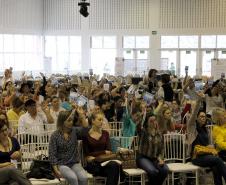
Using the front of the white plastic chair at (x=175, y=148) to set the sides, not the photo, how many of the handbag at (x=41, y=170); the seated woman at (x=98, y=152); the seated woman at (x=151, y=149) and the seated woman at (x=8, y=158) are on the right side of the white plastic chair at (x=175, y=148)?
4

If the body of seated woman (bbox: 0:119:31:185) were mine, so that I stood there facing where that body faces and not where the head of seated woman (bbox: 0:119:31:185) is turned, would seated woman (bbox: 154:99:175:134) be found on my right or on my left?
on my left

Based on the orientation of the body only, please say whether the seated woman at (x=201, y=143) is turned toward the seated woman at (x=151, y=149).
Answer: no

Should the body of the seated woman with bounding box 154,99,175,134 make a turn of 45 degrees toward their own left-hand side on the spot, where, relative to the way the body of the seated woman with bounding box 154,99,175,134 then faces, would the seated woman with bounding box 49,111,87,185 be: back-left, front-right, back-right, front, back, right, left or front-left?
back-right

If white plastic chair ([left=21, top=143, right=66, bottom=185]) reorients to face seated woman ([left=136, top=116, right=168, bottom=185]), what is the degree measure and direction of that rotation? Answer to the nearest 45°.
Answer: approximately 45° to its left

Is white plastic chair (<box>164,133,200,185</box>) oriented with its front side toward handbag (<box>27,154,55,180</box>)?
no

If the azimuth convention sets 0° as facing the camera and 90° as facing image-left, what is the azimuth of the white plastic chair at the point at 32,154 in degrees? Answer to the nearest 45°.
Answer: approximately 315°

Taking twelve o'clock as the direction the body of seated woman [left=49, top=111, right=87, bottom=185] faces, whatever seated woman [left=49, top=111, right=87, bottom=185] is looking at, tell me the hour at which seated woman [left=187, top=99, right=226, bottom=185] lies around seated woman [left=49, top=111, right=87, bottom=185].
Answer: seated woman [left=187, top=99, right=226, bottom=185] is roughly at 10 o'clock from seated woman [left=49, top=111, right=87, bottom=185].

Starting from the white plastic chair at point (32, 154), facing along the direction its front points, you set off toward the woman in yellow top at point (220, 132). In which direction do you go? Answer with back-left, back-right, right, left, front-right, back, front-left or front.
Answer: front-left

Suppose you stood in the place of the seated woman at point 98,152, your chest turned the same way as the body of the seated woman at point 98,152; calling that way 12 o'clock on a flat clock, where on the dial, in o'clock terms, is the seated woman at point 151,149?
the seated woman at point 151,149 is roughly at 10 o'clock from the seated woman at point 98,152.

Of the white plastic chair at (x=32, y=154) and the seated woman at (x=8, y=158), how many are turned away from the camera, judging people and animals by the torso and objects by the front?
0

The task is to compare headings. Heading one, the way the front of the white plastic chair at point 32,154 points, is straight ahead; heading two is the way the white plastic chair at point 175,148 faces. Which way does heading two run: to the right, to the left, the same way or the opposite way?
the same way

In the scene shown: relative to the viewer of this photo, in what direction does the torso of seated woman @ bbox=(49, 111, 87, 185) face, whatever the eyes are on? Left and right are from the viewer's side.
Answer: facing the viewer and to the right of the viewer

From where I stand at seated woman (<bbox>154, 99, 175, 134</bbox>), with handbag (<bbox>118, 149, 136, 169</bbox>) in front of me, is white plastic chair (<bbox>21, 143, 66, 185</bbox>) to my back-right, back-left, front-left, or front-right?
front-right

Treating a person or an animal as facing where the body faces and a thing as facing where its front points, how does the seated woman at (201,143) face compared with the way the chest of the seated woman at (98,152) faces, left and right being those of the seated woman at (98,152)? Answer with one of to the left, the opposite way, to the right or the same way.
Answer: the same way

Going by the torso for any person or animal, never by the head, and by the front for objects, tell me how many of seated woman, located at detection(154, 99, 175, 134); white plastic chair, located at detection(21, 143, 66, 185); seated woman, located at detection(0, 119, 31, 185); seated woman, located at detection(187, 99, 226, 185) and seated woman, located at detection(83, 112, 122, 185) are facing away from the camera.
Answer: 0

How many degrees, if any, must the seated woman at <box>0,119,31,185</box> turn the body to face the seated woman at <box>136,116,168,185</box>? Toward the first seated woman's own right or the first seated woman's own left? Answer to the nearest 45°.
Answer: approximately 45° to the first seated woman's own left
